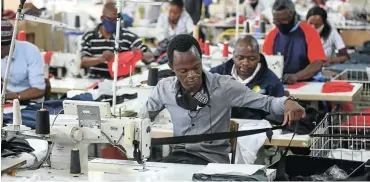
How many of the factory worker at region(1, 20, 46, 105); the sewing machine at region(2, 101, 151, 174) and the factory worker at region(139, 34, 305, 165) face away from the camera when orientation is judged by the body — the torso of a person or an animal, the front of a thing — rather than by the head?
1

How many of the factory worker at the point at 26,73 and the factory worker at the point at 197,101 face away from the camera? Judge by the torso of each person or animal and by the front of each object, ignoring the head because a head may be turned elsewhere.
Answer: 0

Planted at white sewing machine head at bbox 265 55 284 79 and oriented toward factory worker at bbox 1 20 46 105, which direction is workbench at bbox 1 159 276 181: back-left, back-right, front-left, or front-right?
front-left

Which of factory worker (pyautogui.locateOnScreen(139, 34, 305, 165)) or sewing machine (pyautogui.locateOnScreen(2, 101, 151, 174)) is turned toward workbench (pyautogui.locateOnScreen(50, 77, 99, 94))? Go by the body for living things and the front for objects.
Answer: the sewing machine

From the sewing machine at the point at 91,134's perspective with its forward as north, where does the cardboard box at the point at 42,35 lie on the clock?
The cardboard box is roughly at 12 o'clock from the sewing machine.

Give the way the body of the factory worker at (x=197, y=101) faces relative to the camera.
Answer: toward the camera

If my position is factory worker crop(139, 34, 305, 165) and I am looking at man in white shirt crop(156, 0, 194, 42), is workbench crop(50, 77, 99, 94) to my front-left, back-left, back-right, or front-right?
front-left

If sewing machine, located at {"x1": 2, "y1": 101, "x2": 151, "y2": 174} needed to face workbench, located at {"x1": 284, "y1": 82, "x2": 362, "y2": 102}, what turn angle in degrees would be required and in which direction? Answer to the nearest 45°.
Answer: approximately 45° to its right

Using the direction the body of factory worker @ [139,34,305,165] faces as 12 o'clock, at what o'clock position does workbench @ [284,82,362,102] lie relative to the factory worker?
The workbench is roughly at 7 o'clock from the factory worker.

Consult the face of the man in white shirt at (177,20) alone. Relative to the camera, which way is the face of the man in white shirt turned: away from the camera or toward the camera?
toward the camera

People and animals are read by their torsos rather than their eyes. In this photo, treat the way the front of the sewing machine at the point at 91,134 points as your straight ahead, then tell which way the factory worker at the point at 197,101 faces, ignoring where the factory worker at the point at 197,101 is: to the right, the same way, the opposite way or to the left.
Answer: the opposite way
